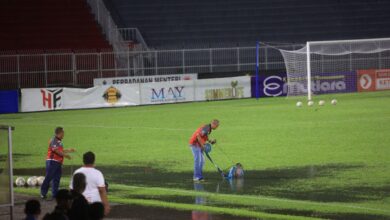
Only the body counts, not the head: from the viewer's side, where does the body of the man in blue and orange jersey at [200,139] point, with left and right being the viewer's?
facing to the right of the viewer

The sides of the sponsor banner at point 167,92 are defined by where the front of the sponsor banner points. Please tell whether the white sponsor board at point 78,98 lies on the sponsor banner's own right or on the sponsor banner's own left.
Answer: on the sponsor banner's own right

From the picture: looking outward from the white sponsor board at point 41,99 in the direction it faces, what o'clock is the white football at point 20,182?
The white football is roughly at 12 o'clock from the white sponsor board.

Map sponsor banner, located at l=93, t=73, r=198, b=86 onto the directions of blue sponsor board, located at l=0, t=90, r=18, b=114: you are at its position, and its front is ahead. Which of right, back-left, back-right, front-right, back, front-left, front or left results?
left

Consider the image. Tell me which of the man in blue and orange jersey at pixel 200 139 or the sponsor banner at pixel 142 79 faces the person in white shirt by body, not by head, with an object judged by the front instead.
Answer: the sponsor banner

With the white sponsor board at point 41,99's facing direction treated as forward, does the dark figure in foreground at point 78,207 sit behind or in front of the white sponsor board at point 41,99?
in front

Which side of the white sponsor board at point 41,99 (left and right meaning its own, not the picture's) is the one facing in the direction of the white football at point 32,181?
front

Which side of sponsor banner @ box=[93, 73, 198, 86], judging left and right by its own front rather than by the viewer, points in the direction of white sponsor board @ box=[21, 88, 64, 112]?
right

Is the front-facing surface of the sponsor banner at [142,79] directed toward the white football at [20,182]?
yes

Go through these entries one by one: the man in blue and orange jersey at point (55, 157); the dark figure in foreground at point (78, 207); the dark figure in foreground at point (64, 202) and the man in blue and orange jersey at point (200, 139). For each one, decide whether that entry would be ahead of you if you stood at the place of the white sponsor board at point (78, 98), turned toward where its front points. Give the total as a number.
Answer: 4
